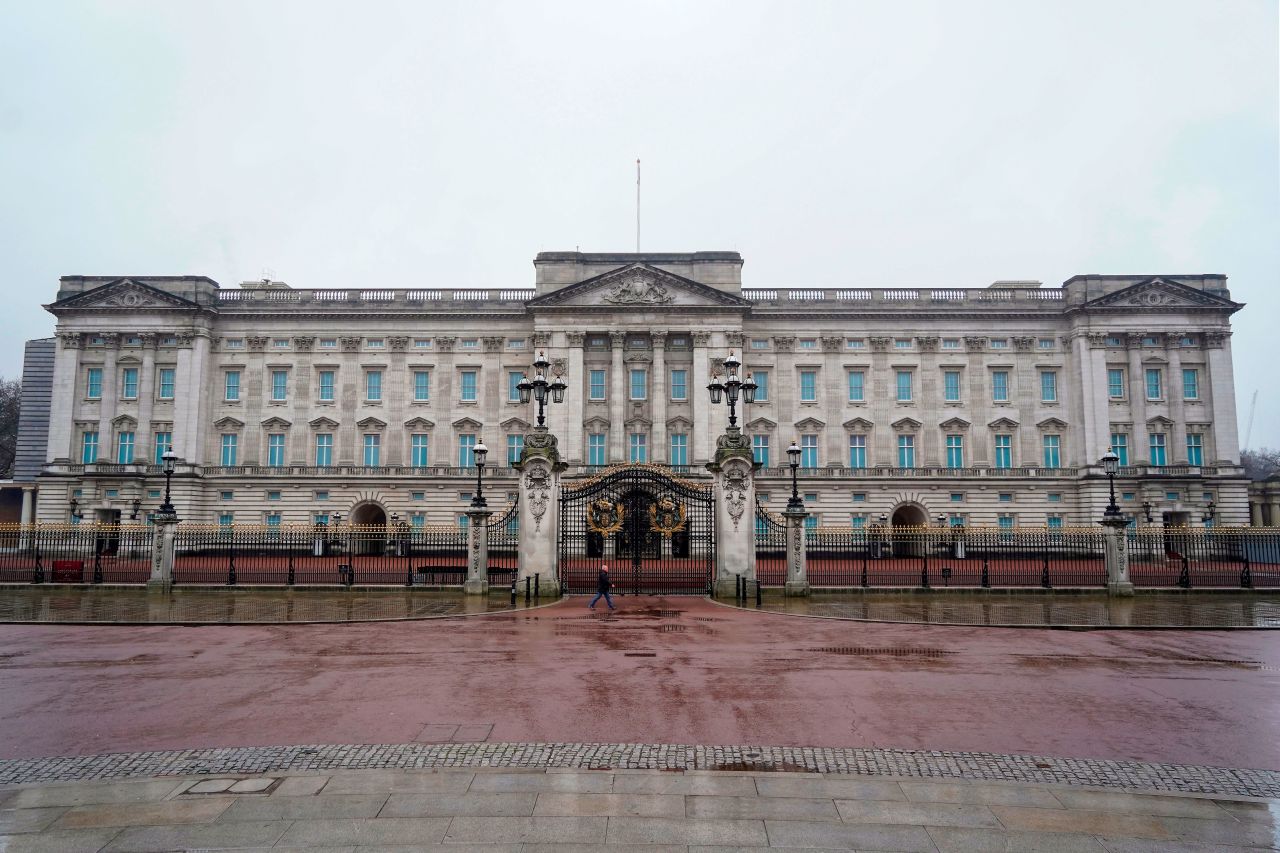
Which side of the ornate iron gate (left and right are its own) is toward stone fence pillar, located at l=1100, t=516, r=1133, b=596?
left

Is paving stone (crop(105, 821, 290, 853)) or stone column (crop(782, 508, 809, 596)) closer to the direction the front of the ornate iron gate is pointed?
the paving stone

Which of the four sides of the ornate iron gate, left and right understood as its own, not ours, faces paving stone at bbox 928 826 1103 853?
front

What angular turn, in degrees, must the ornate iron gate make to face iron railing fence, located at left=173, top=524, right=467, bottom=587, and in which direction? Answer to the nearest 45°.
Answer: approximately 135° to its right

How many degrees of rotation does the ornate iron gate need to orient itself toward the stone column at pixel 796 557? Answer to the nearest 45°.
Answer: approximately 90° to its left

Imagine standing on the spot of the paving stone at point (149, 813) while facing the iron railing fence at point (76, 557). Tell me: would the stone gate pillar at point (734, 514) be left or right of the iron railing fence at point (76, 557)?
right

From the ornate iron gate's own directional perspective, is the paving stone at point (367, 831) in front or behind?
in front

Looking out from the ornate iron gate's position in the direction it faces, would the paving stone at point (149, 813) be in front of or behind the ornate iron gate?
in front

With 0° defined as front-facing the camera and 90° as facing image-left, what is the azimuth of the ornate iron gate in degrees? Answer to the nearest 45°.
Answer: approximately 0°

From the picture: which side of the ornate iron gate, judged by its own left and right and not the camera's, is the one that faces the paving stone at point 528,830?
front

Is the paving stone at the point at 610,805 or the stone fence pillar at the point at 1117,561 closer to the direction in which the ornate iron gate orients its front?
the paving stone

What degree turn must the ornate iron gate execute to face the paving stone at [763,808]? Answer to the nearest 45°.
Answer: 0° — it already faces it

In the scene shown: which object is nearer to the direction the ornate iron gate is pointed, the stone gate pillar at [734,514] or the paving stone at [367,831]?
the paving stone

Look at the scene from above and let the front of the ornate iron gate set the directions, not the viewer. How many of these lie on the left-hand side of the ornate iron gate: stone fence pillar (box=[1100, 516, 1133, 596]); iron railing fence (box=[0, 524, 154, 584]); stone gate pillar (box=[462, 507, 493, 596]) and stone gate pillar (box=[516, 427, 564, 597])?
1
